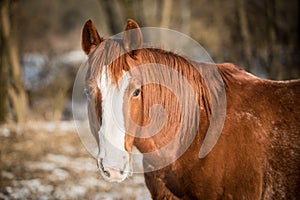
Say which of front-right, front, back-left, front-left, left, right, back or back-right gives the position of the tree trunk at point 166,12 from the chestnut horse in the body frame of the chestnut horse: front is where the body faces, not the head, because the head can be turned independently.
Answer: back-right

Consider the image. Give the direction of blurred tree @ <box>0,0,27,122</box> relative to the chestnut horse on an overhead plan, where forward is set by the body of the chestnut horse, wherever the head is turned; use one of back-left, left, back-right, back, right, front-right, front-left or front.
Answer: right

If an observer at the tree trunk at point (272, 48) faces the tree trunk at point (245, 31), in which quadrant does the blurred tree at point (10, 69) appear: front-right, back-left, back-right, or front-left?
front-left

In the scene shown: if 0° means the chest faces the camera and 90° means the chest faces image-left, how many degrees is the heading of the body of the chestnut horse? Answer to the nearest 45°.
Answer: approximately 45°

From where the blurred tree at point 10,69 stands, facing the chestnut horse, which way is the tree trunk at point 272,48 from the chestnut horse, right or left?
left

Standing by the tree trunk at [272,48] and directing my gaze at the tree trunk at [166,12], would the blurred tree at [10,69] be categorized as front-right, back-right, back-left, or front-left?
front-left

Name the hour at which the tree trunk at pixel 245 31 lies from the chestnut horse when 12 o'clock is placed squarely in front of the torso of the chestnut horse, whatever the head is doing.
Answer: The tree trunk is roughly at 5 o'clock from the chestnut horse.

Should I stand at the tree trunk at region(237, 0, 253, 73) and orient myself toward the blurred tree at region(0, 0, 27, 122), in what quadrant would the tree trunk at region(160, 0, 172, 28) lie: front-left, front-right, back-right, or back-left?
front-right
